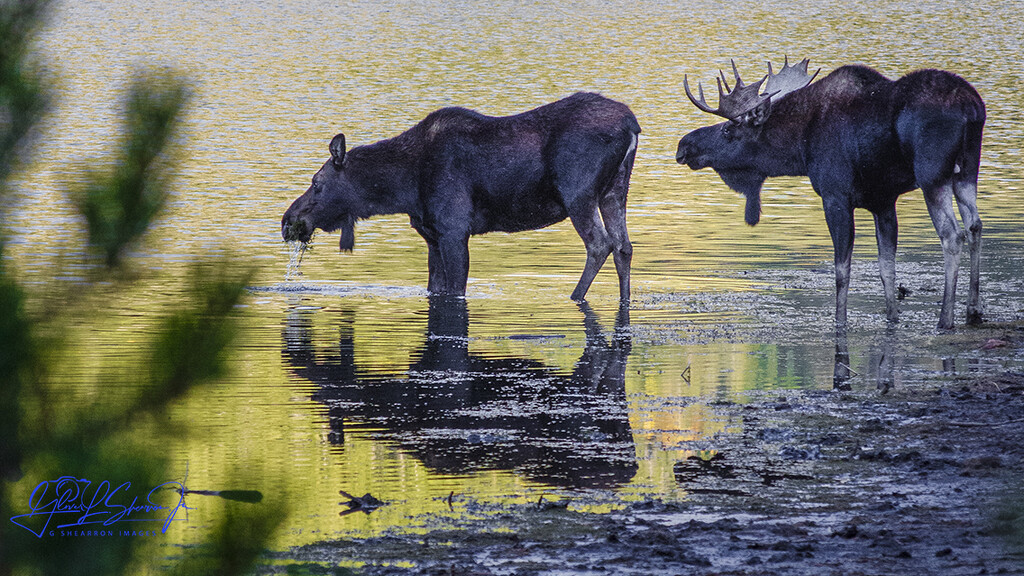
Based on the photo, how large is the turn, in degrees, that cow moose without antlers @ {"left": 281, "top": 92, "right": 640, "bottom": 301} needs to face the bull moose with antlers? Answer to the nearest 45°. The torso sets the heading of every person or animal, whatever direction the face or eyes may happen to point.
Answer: approximately 135° to its left

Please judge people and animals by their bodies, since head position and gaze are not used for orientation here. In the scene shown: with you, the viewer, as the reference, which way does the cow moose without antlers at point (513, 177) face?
facing to the left of the viewer
